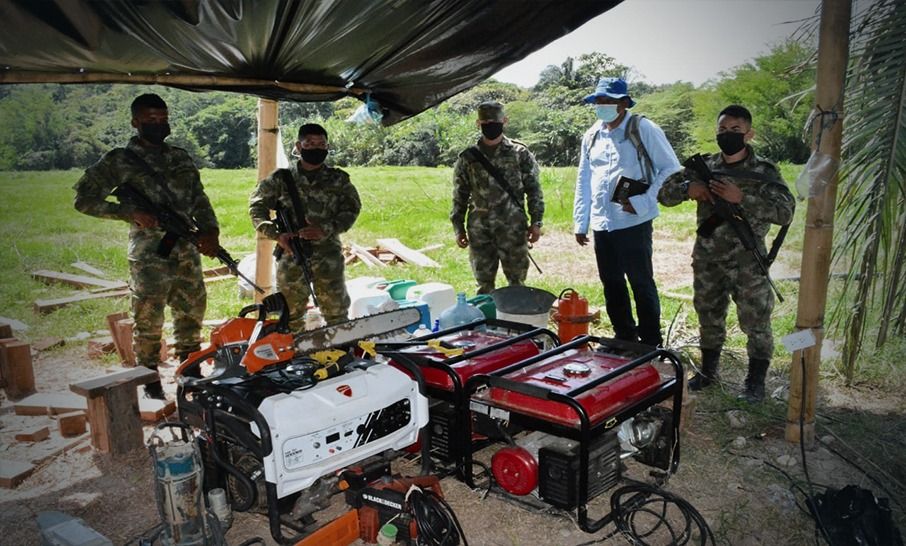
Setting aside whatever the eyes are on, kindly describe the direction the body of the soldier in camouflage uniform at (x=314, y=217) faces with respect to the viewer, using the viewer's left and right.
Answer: facing the viewer

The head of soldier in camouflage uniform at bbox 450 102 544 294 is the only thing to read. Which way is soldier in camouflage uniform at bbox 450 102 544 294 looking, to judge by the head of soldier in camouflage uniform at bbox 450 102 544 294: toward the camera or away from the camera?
toward the camera

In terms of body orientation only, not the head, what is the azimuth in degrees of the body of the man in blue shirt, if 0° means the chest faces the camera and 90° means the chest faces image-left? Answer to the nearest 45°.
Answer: approximately 45°

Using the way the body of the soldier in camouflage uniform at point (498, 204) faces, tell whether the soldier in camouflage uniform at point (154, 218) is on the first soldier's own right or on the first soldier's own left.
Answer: on the first soldier's own right

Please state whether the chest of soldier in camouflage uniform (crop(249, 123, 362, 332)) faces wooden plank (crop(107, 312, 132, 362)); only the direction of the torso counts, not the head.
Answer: no

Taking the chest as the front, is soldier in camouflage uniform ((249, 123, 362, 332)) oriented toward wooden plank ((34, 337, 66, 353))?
no

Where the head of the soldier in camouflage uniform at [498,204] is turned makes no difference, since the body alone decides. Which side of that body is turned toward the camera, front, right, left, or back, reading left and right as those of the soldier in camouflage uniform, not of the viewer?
front

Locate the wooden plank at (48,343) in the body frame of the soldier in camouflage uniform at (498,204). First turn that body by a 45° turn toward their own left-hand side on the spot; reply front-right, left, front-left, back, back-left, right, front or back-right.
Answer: back-right

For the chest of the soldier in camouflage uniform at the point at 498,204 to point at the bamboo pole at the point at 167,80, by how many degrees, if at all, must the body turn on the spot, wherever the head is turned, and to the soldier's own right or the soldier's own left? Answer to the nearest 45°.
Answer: approximately 45° to the soldier's own right

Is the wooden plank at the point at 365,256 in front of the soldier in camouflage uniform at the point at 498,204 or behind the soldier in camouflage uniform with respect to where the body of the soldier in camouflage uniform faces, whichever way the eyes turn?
behind

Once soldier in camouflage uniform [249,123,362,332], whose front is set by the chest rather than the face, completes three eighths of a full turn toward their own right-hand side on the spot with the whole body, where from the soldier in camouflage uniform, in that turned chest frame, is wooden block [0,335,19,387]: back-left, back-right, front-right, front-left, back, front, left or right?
front-left

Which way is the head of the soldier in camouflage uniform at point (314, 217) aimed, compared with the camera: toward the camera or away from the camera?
toward the camera

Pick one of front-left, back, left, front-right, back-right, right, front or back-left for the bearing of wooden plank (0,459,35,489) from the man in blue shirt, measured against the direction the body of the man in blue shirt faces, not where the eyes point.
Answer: front

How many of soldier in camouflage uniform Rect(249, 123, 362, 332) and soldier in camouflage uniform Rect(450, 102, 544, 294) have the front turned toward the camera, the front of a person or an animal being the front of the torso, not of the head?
2
